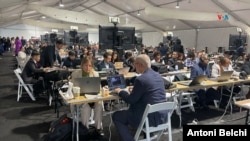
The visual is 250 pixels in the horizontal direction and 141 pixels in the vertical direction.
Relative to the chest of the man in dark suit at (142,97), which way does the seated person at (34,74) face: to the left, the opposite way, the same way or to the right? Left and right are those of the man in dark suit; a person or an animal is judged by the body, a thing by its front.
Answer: to the right

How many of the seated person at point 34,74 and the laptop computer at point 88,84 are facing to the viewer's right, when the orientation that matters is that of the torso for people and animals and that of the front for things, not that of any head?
1

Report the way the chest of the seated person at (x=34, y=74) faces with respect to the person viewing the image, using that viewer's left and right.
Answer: facing to the right of the viewer

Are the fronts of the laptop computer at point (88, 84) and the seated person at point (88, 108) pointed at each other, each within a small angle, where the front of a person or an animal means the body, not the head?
yes

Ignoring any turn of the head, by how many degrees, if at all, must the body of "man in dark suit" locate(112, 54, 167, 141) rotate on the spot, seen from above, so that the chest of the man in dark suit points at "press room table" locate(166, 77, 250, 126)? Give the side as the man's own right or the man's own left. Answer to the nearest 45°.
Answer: approximately 90° to the man's own right

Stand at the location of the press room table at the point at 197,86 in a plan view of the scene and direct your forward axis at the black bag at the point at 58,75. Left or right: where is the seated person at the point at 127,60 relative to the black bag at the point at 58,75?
right

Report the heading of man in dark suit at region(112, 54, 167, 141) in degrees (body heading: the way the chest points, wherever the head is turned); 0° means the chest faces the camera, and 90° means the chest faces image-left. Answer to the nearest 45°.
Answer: approximately 135°

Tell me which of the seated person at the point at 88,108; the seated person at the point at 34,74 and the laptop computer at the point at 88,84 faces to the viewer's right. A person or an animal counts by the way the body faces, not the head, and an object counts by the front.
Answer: the seated person at the point at 34,74

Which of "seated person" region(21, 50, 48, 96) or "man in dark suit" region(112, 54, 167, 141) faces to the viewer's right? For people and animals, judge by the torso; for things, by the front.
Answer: the seated person
